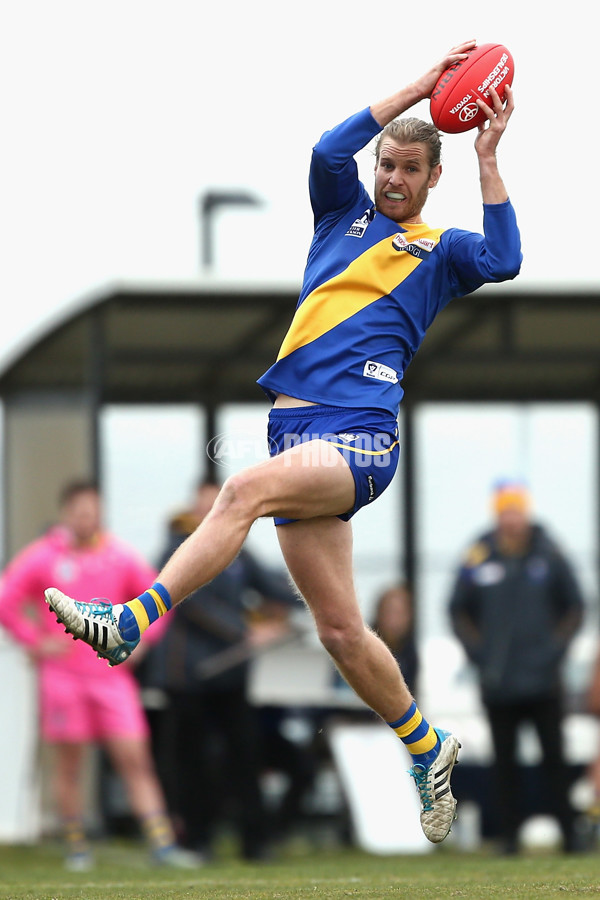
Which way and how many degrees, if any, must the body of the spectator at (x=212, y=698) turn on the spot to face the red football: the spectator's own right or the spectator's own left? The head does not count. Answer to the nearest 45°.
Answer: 0° — they already face it

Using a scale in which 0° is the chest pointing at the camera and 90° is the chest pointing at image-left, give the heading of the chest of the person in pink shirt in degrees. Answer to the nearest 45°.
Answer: approximately 0°

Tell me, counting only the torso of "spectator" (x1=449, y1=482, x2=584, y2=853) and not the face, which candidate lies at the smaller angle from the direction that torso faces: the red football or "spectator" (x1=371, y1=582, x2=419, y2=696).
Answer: the red football

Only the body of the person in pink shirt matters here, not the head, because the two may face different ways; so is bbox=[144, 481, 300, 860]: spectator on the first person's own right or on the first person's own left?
on the first person's own left

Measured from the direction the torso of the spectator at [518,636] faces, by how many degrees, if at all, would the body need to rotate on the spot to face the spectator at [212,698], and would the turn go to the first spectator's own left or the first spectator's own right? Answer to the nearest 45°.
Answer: approximately 90° to the first spectator's own right
